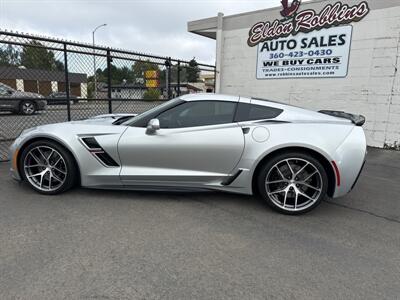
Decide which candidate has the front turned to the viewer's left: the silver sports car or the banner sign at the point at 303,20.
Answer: the silver sports car

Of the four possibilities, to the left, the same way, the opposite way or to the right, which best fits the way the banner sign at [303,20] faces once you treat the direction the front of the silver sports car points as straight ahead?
to the left

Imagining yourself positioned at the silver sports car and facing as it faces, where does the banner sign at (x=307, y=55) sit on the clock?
The banner sign is roughly at 4 o'clock from the silver sports car.

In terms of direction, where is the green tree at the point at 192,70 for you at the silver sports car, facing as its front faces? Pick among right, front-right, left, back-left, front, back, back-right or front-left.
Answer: right

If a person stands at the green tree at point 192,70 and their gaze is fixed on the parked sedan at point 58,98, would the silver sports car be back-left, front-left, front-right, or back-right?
front-left

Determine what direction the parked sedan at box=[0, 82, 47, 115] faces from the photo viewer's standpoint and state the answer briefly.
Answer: facing to the right of the viewer

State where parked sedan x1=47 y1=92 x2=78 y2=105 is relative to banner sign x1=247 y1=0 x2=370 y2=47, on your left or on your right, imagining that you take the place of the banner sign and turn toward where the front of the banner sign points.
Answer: on your right

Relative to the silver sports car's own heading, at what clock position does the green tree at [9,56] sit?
The green tree is roughly at 1 o'clock from the silver sports car.

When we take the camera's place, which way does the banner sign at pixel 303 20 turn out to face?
facing the viewer

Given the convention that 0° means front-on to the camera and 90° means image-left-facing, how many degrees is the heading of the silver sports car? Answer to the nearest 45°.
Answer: approximately 90°

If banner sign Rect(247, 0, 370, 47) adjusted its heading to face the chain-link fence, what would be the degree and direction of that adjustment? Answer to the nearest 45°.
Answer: approximately 45° to its right

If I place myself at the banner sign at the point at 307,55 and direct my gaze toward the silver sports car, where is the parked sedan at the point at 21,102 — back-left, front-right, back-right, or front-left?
front-right

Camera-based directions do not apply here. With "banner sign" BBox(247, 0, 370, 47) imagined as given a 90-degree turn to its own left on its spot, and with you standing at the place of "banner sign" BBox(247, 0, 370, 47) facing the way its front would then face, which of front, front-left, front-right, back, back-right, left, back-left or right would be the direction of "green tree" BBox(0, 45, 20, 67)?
back-right
